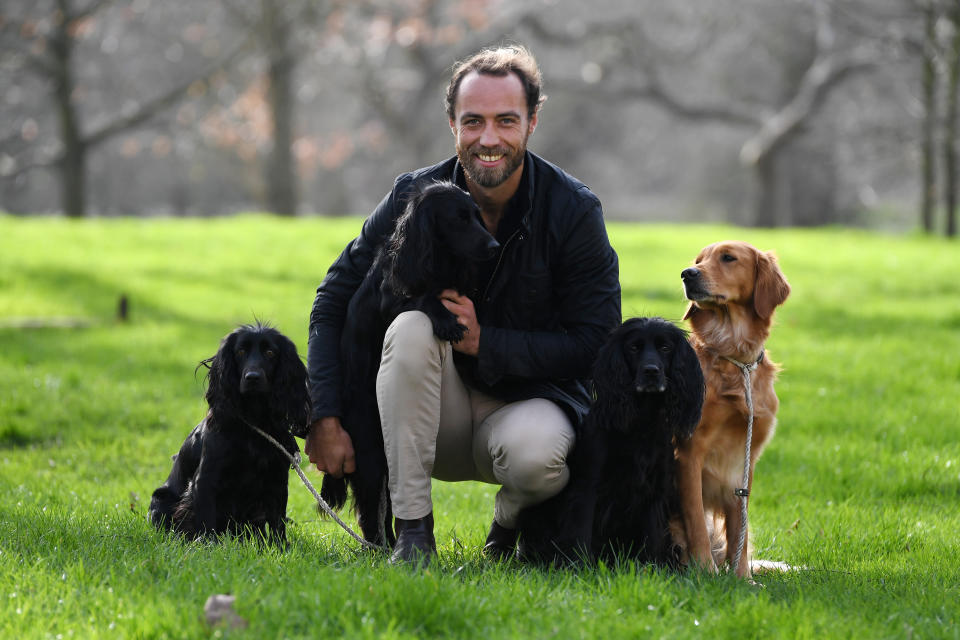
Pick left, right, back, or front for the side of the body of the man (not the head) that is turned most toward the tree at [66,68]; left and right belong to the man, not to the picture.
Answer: back

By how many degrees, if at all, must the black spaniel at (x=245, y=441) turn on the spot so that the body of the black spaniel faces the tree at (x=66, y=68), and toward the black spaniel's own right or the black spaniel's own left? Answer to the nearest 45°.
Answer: approximately 135° to the black spaniel's own left

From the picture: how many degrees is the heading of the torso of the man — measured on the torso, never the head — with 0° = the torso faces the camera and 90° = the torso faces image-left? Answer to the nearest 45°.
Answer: approximately 0°

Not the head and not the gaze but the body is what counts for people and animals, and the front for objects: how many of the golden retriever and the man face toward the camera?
2
